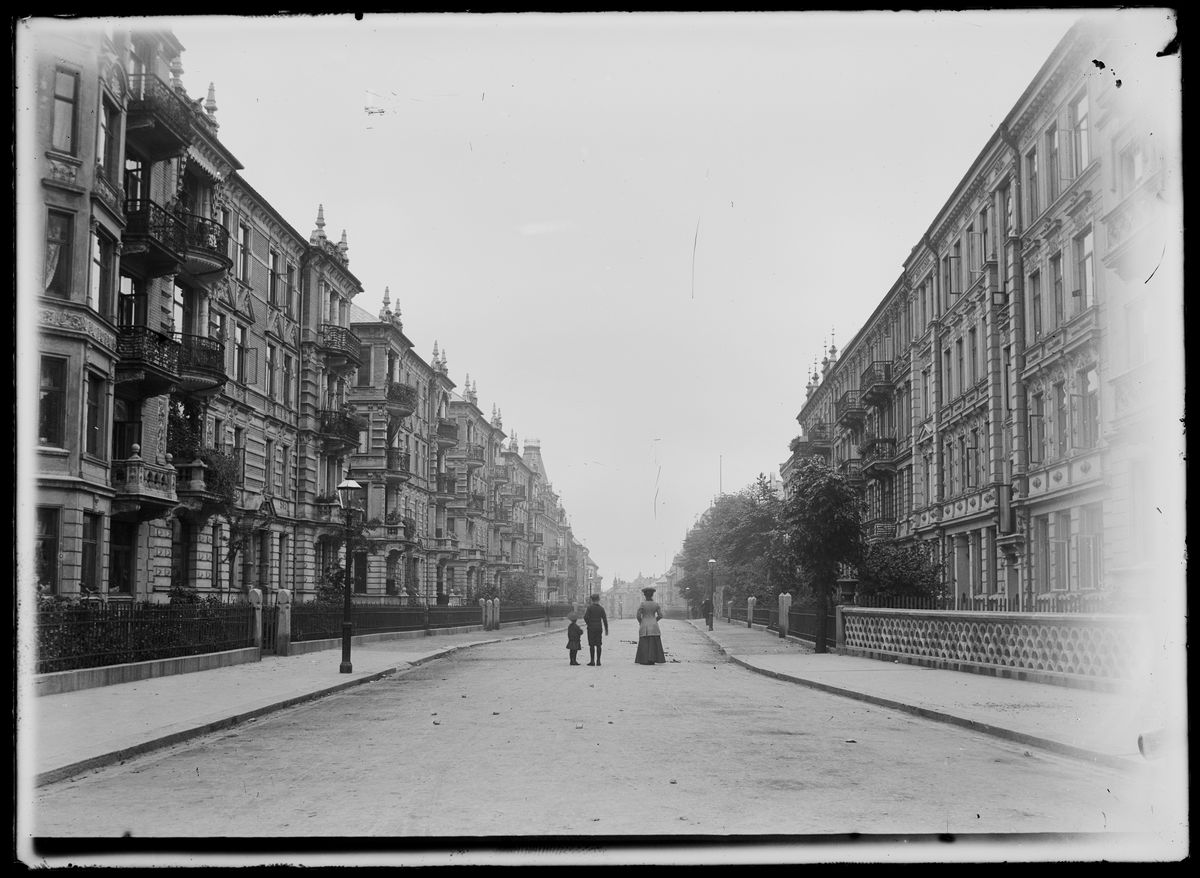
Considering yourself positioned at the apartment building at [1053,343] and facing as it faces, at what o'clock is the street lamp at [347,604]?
The street lamp is roughly at 12 o'clock from the apartment building.

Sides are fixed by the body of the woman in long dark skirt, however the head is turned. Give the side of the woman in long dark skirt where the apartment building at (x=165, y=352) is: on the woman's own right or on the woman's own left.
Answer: on the woman's own left

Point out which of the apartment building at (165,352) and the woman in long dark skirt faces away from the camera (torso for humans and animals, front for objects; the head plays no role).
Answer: the woman in long dark skirt

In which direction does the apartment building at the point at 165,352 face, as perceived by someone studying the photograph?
facing the viewer and to the right of the viewer

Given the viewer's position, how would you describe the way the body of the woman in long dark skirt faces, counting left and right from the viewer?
facing away from the viewer

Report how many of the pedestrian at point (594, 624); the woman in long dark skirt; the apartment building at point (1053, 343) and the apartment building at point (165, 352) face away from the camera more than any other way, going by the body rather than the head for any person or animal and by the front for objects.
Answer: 2

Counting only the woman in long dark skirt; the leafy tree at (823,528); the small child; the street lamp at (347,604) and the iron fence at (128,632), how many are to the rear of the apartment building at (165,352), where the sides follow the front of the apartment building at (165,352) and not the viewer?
0

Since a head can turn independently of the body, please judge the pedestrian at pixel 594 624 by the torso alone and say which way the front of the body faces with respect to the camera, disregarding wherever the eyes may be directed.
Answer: away from the camera

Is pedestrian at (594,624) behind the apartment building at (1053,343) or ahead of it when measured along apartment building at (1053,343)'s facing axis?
ahead

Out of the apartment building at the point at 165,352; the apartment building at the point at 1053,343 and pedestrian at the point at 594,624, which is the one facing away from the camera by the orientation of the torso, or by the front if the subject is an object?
the pedestrian

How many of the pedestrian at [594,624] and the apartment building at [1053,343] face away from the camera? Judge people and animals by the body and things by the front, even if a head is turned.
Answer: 1

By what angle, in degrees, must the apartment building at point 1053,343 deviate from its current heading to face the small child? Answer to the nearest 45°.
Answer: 0° — it already faces them

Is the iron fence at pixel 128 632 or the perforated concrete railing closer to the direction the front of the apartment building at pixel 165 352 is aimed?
the perforated concrete railing

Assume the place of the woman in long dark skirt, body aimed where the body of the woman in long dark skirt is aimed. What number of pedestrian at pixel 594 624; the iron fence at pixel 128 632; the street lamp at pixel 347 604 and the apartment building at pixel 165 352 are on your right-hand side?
0

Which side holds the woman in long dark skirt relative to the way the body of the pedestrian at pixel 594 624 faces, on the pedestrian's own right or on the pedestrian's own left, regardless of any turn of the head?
on the pedestrian's own right

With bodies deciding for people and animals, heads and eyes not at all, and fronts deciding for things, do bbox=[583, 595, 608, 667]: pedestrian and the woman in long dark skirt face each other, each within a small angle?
no

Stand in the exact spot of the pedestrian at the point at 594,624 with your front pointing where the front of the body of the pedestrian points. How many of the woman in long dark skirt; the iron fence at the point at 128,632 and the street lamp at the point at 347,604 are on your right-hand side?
1

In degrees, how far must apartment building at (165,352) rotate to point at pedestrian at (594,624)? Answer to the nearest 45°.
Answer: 0° — it already faces them

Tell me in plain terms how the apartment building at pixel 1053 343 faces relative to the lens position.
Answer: facing the viewer and to the left of the viewer

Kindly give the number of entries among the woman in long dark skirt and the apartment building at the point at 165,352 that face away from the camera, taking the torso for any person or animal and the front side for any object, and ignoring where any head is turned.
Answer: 1

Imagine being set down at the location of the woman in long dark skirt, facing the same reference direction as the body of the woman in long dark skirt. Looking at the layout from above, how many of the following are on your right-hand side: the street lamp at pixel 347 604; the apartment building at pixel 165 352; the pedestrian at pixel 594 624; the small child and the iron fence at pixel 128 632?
0
